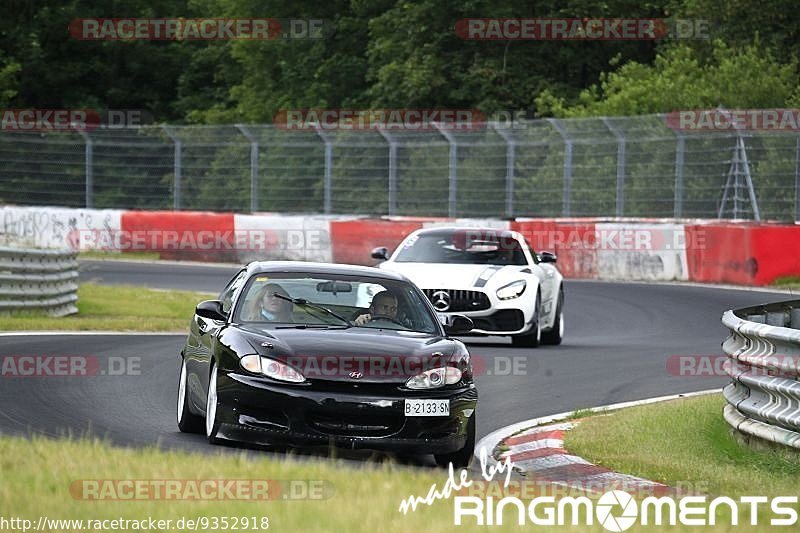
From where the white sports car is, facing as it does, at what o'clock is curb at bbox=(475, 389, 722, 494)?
The curb is roughly at 12 o'clock from the white sports car.

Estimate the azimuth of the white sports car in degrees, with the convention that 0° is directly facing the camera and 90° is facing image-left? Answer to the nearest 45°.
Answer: approximately 0°

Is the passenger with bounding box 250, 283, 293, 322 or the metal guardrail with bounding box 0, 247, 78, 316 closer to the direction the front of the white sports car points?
the passenger

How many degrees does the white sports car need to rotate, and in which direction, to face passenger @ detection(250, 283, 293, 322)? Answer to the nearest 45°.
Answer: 0° — it already faces them

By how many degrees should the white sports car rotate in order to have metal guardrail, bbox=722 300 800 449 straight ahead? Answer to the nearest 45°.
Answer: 0° — it already faces it

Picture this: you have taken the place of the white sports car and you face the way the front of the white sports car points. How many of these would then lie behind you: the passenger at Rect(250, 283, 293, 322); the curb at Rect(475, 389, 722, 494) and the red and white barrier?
1

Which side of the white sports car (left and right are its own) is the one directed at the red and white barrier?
back

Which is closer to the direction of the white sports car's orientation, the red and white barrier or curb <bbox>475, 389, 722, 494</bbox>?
the curb
